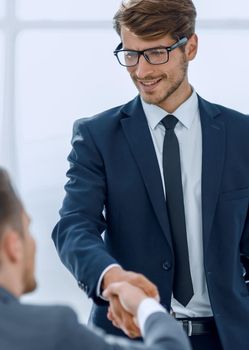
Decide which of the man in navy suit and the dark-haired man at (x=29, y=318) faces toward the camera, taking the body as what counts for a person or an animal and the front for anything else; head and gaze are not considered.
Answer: the man in navy suit

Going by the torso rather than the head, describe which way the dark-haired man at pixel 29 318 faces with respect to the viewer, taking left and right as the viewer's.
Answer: facing away from the viewer and to the right of the viewer

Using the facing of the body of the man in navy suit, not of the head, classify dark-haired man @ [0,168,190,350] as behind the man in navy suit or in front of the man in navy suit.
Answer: in front

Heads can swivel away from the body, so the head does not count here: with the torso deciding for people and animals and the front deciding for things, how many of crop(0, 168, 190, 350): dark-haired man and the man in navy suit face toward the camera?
1

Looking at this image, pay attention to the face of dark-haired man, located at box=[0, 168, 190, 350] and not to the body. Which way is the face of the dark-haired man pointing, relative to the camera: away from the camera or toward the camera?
away from the camera

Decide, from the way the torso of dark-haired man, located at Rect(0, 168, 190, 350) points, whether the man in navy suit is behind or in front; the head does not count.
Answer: in front

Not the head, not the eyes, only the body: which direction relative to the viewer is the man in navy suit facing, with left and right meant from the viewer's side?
facing the viewer

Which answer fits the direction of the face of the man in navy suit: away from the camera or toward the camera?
toward the camera
